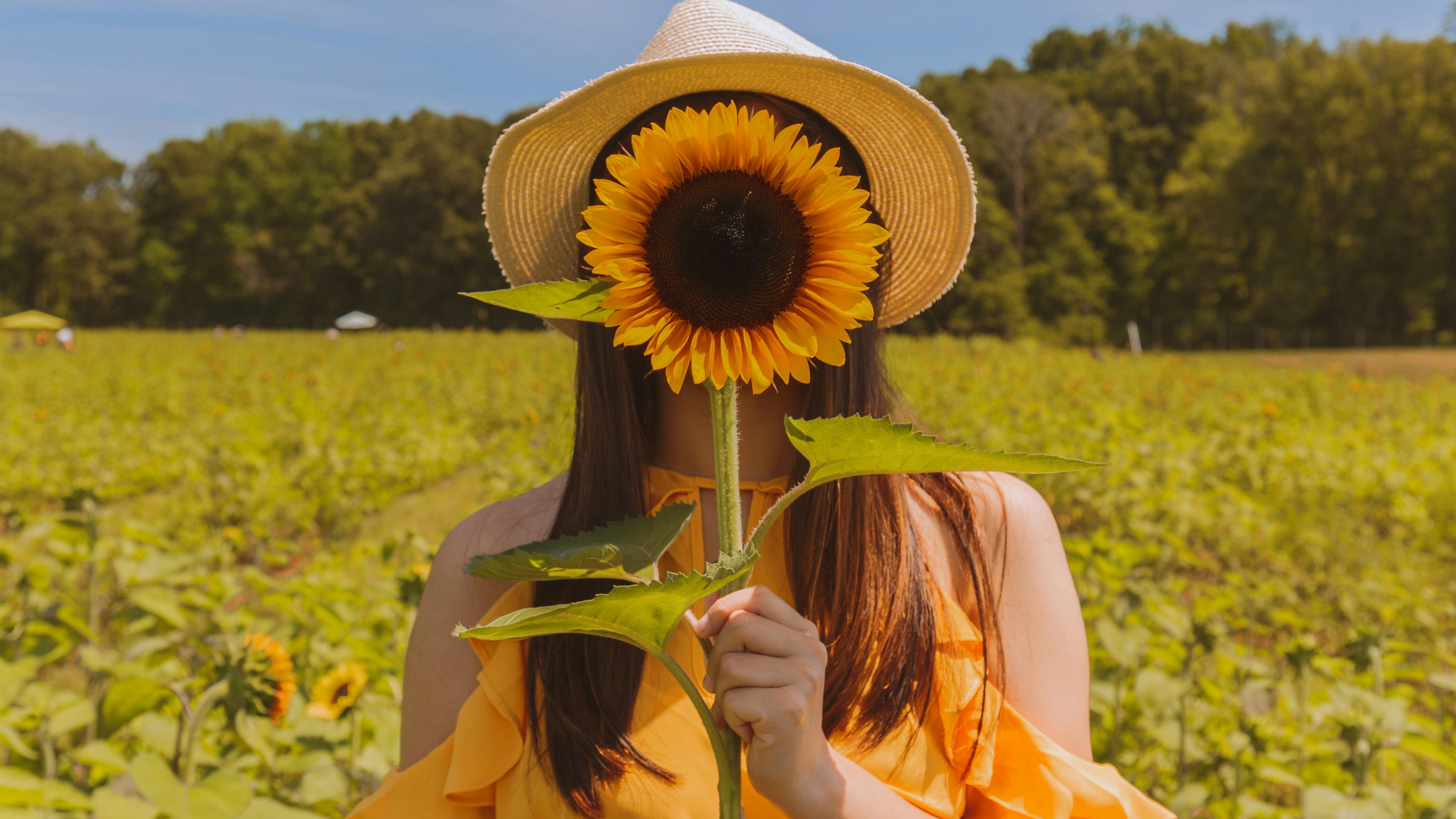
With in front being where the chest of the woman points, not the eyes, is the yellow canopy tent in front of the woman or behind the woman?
behind

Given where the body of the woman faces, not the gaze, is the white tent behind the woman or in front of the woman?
behind

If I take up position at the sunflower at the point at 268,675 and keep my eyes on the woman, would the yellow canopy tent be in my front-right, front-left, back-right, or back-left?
back-left

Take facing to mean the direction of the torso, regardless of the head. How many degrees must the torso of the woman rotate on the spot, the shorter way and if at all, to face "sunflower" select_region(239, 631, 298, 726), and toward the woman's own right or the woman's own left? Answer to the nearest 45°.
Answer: approximately 135° to the woman's own right

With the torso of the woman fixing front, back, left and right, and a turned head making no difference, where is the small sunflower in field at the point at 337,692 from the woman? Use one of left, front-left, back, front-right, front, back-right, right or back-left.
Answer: back-right

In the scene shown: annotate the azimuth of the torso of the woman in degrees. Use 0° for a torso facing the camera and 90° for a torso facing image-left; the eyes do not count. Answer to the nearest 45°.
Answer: approximately 0°
